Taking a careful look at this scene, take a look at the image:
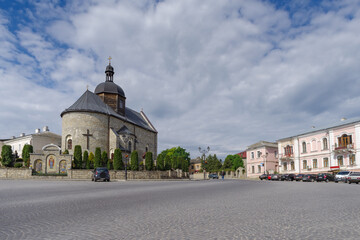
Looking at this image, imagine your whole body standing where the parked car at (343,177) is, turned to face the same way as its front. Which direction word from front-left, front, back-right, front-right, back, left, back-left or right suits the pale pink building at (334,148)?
back-right

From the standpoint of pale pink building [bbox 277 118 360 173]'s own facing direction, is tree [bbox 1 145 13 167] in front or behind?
in front

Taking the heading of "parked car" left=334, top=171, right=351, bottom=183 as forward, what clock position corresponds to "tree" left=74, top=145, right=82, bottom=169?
The tree is roughly at 1 o'clock from the parked car.

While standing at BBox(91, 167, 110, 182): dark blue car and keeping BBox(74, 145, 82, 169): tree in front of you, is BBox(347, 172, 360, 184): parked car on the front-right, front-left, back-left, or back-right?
back-right

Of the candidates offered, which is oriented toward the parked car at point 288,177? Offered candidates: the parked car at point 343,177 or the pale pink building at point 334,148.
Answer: the pale pink building

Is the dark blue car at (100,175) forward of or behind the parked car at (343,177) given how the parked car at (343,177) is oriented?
forward

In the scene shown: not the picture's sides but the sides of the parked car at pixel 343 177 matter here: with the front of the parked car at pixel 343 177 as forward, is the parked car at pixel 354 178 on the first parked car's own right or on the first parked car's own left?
on the first parked car's own left

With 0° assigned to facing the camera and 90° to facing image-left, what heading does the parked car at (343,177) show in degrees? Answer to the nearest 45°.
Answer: approximately 45°

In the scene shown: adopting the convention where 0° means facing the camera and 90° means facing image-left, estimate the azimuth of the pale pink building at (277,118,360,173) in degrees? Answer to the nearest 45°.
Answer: approximately 45°

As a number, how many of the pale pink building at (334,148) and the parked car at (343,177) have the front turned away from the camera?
0

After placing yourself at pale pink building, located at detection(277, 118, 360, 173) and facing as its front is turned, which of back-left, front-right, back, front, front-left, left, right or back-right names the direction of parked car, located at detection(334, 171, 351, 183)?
front-left

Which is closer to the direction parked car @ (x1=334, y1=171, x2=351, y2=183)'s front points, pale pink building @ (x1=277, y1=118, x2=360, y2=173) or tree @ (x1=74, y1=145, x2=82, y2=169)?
the tree
